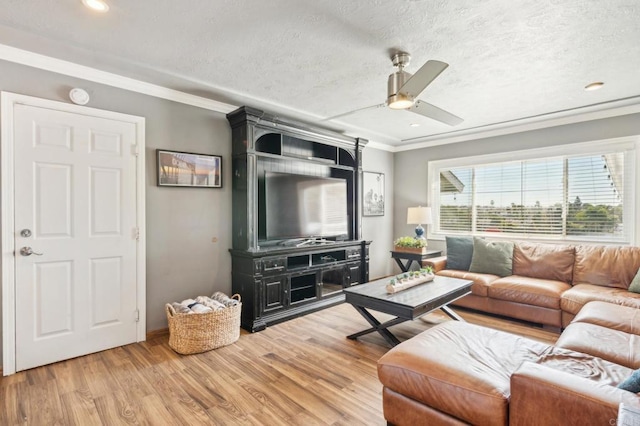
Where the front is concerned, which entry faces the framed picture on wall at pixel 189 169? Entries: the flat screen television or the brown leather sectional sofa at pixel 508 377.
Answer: the brown leather sectional sofa

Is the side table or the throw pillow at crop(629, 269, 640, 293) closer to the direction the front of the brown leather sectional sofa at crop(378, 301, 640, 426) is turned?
the side table

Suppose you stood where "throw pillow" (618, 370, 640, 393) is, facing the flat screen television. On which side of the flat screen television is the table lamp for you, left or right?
right

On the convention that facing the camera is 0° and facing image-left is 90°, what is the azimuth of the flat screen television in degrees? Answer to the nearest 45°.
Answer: approximately 315°

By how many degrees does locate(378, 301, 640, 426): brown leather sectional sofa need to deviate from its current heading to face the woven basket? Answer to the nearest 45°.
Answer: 0° — it already faces it

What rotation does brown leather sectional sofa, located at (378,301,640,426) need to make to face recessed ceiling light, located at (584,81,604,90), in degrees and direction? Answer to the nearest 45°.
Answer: approximately 90° to its right

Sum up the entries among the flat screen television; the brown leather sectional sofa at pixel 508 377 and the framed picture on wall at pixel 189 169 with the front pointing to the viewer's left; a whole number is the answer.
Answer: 1

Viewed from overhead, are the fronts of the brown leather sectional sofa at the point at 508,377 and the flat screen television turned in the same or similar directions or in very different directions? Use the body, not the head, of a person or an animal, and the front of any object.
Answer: very different directions

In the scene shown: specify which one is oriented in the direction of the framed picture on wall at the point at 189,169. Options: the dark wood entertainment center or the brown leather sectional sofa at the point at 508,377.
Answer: the brown leather sectional sofa

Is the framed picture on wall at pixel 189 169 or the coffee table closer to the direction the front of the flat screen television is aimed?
the coffee table

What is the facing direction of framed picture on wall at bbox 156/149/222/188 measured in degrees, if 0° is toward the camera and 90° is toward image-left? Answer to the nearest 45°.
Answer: approximately 315°

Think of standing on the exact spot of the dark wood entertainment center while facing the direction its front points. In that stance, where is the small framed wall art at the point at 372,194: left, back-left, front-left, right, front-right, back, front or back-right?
left
